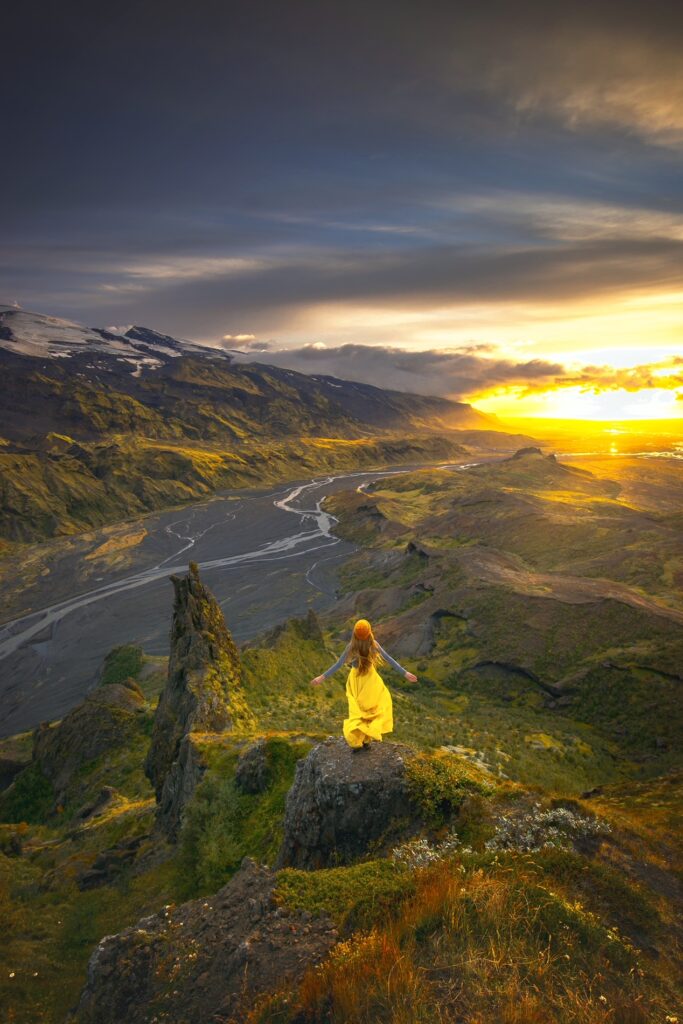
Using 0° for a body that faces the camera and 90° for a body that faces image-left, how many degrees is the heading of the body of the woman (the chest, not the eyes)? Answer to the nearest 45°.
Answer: approximately 180°

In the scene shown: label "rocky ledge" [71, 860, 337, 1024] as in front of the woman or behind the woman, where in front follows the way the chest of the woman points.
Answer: behind

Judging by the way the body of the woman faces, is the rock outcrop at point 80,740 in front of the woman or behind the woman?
in front

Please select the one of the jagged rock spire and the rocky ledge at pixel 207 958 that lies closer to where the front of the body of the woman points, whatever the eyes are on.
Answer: the jagged rock spire

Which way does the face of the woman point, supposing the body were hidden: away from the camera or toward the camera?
away from the camera

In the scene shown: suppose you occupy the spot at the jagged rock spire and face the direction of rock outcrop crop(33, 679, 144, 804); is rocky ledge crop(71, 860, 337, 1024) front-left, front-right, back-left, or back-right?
back-left
